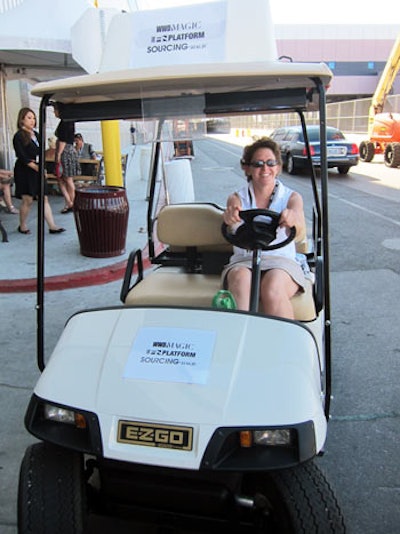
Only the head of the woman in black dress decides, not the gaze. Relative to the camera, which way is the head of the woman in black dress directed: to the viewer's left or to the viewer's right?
to the viewer's right

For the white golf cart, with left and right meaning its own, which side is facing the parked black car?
back

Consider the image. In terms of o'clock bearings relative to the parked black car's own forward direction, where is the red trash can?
The red trash can is roughly at 8 o'clock from the parked black car.

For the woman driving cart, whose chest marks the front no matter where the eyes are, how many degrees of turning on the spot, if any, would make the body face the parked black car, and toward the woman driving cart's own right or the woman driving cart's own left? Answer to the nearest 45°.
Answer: approximately 180°

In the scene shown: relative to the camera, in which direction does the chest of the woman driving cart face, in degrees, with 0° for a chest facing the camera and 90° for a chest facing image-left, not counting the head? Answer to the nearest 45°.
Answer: approximately 0°

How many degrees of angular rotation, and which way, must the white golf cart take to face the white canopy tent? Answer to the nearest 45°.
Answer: approximately 180°

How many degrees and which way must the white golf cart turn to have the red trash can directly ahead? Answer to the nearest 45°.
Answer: approximately 180°

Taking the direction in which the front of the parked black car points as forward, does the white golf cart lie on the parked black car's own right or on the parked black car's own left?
on the parked black car's own left

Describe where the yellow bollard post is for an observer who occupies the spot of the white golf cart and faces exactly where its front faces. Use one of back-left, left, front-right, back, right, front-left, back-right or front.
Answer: back

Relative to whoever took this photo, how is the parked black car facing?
facing away from the viewer and to the left of the viewer

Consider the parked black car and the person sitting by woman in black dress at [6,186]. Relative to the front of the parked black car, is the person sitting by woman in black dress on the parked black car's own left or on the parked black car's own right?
on the parked black car's own left

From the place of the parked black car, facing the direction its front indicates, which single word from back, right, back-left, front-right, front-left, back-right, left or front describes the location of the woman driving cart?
back-left

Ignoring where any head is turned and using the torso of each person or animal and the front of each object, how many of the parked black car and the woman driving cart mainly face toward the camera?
1
